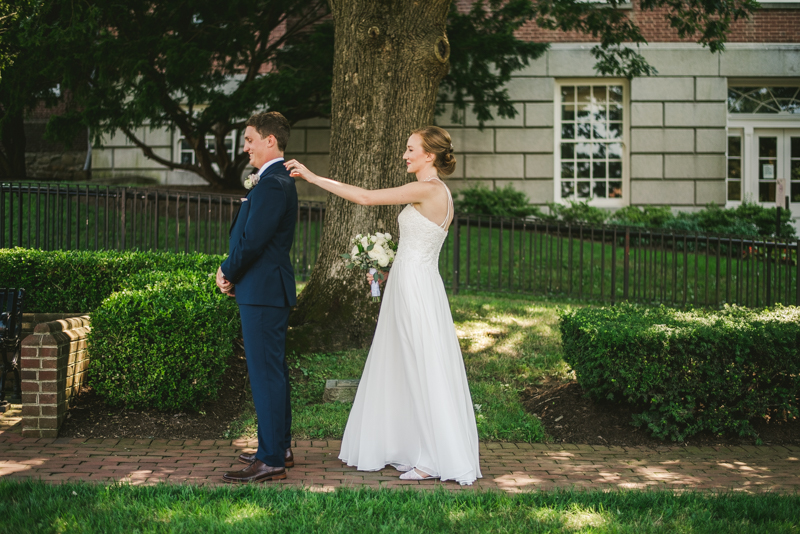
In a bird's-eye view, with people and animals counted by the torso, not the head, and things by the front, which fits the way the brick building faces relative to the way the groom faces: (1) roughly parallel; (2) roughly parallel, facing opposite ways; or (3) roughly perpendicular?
roughly perpendicular

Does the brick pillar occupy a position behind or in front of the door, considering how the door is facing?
in front

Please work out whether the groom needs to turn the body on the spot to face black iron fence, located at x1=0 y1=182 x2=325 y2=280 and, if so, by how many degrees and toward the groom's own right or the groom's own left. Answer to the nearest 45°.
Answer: approximately 90° to the groom's own right

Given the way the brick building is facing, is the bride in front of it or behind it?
in front

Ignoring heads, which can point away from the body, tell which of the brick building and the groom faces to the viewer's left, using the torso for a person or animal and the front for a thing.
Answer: the groom

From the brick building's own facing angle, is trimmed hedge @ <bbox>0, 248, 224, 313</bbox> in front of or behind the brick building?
in front

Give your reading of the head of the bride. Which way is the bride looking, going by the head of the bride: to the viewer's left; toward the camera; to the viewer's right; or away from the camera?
to the viewer's left

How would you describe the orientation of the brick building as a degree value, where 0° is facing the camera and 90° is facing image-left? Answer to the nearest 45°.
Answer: approximately 0°

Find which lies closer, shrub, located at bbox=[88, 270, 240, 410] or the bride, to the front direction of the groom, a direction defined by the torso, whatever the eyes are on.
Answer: the shrub

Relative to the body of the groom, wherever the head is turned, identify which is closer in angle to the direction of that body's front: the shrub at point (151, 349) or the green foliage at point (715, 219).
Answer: the shrub

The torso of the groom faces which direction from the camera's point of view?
to the viewer's left

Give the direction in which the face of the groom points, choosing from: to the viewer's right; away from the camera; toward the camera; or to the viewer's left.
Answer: to the viewer's left
